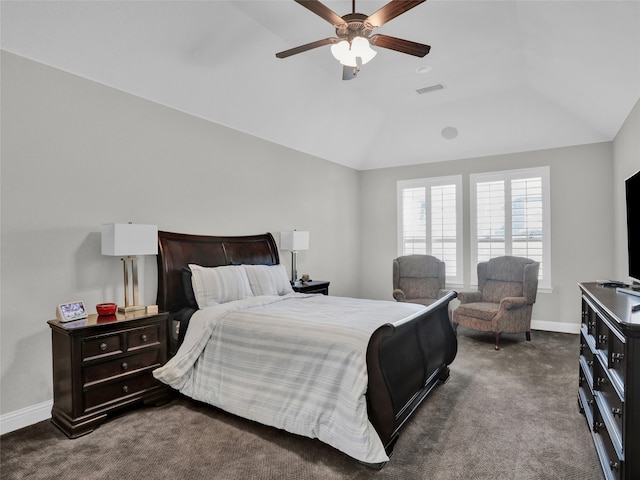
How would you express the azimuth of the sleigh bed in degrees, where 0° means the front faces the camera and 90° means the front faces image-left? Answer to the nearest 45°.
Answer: approximately 315°

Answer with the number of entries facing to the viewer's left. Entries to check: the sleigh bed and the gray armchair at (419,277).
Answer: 0

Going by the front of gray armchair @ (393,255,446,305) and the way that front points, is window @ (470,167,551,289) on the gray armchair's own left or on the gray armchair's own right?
on the gray armchair's own left

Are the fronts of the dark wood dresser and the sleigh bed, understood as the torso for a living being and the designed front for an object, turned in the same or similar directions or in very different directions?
very different directions

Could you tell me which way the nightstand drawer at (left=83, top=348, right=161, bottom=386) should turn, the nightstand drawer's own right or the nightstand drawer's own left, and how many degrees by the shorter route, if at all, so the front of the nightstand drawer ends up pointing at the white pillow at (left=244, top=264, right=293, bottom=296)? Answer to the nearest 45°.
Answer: approximately 45° to the nightstand drawer's own left

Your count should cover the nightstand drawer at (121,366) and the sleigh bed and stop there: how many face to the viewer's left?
0

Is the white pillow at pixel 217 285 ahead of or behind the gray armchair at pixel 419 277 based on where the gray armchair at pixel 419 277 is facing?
ahead

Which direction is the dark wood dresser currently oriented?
to the viewer's left

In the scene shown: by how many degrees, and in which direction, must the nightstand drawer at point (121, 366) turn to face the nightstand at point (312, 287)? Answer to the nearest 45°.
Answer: approximately 90° to its left

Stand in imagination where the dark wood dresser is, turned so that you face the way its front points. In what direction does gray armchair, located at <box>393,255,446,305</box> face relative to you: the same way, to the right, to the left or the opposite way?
to the left

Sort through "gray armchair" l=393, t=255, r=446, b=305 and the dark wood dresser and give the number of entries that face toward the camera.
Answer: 1
